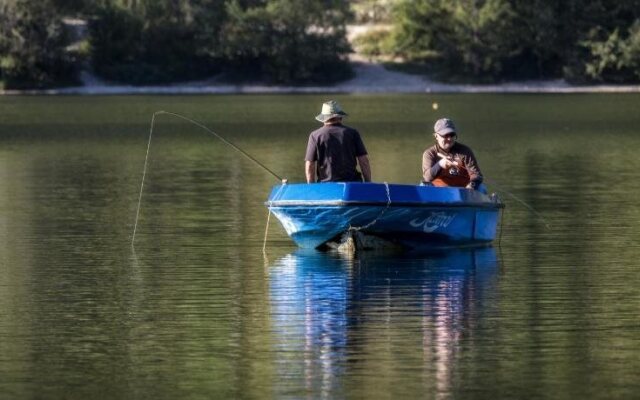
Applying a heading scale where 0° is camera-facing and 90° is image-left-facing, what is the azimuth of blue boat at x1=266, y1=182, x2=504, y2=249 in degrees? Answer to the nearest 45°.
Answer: approximately 45°

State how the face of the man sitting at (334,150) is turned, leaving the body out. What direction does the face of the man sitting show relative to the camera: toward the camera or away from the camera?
away from the camera

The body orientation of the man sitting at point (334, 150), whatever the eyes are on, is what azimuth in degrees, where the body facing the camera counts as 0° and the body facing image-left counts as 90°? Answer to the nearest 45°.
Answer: approximately 180°
